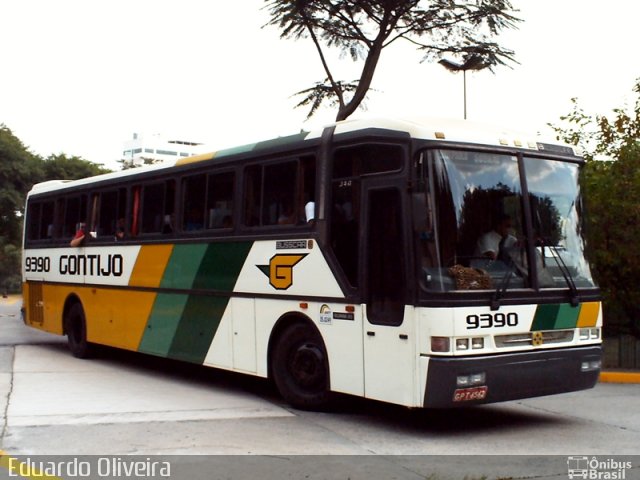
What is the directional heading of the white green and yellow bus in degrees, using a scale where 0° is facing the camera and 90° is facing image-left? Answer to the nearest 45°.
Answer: approximately 315°

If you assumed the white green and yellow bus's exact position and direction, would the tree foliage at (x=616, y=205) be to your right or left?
on your left
